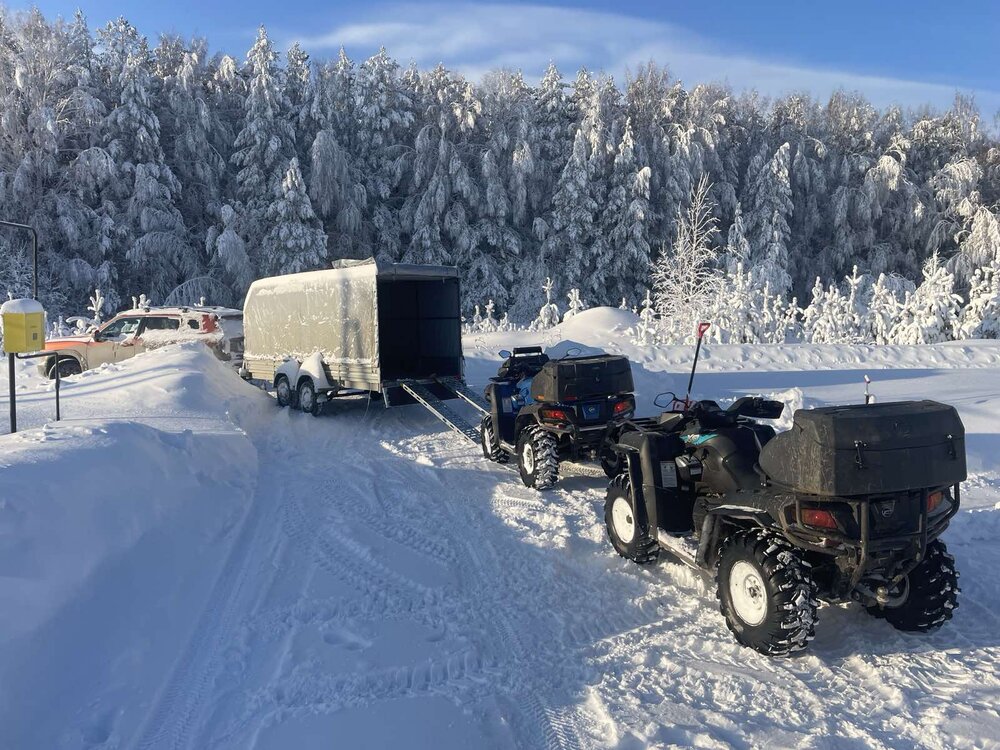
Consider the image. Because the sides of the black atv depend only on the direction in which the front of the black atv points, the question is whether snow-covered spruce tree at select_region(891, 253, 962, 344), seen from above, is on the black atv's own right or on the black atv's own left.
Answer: on the black atv's own right

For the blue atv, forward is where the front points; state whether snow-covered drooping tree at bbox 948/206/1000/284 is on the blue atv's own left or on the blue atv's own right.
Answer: on the blue atv's own right

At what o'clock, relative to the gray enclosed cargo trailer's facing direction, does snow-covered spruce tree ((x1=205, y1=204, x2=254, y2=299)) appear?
The snow-covered spruce tree is roughly at 1 o'clock from the gray enclosed cargo trailer.

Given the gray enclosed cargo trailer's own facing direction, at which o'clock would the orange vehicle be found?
The orange vehicle is roughly at 12 o'clock from the gray enclosed cargo trailer.

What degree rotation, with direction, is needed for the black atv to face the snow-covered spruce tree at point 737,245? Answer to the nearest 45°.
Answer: approximately 45° to its right

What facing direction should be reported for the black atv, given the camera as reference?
facing away from the viewer and to the left of the viewer

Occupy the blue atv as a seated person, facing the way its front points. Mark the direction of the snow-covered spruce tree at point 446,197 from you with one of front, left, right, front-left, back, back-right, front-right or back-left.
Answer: front-right

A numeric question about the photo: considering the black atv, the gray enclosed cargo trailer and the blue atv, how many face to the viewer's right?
0

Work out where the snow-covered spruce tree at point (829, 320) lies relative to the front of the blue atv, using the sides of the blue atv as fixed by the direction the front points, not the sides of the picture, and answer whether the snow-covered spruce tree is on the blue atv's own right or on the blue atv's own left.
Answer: on the blue atv's own right

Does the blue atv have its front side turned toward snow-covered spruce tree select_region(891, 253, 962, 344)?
no

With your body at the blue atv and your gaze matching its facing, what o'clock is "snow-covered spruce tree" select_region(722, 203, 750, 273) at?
The snow-covered spruce tree is roughly at 2 o'clock from the blue atv.

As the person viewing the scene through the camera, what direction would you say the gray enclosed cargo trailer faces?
facing away from the viewer and to the left of the viewer

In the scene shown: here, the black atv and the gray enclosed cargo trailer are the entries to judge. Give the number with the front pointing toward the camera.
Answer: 0

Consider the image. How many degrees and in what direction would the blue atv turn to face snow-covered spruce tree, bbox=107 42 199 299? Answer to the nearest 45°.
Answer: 0° — it already faces it

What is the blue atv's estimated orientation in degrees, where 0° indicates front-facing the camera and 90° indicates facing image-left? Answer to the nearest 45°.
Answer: approximately 135°
